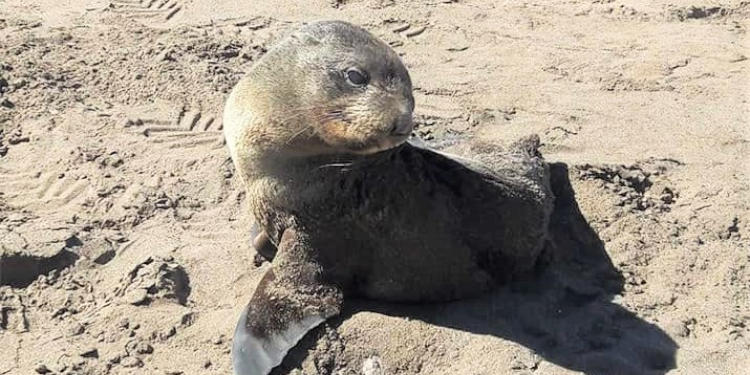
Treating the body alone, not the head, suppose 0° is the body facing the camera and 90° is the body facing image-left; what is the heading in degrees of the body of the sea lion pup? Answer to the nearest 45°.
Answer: approximately 90°
